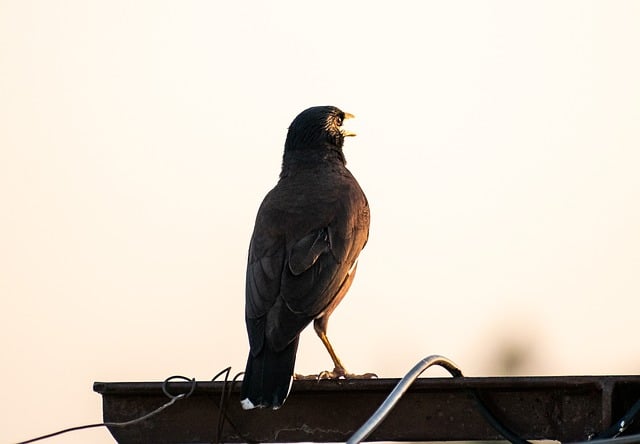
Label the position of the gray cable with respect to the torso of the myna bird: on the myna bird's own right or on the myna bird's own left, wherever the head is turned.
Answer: on the myna bird's own right

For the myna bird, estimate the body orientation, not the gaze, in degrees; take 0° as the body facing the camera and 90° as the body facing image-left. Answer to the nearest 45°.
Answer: approximately 225°

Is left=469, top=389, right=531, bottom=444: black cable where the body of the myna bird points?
no
